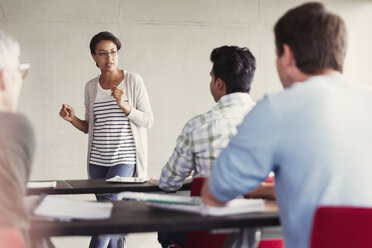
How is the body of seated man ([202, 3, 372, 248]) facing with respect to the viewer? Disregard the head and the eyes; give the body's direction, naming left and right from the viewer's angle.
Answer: facing away from the viewer and to the left of the viewer

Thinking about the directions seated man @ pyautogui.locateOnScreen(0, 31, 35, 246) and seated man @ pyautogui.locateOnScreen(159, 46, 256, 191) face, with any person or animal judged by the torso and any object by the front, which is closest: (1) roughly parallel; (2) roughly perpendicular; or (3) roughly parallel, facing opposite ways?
roughly perpendicular

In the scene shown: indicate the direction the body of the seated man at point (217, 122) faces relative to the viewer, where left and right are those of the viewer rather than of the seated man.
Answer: facing away from the viewer and to the left of the viewer

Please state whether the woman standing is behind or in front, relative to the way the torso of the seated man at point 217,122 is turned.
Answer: in front

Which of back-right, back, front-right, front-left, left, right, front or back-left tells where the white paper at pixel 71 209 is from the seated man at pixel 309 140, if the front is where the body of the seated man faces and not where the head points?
front-left

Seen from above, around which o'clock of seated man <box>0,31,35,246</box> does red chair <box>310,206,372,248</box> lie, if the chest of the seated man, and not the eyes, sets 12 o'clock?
The red chair is roughly at 2 o'clock from the seated man.

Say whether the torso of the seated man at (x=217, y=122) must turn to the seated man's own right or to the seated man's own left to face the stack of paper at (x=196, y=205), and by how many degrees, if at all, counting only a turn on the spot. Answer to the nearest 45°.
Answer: approximately 135° to the seated man's own left

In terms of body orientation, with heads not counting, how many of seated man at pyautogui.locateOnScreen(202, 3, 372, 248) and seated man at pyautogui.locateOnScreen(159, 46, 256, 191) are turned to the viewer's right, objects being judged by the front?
0

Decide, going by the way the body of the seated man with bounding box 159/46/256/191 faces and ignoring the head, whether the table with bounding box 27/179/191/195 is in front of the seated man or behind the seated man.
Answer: in front

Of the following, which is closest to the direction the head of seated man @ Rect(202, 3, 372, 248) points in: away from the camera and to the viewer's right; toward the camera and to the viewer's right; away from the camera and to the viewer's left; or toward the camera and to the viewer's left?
away from the camera and to the viewer's left

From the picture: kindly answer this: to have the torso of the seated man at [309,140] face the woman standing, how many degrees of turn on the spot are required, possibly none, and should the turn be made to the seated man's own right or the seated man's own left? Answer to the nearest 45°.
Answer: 0° — they already face them

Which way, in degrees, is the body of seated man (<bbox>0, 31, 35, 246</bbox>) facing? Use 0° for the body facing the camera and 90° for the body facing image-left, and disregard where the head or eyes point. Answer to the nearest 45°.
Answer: approximately 225°

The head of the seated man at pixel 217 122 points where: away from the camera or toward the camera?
away from the camera
